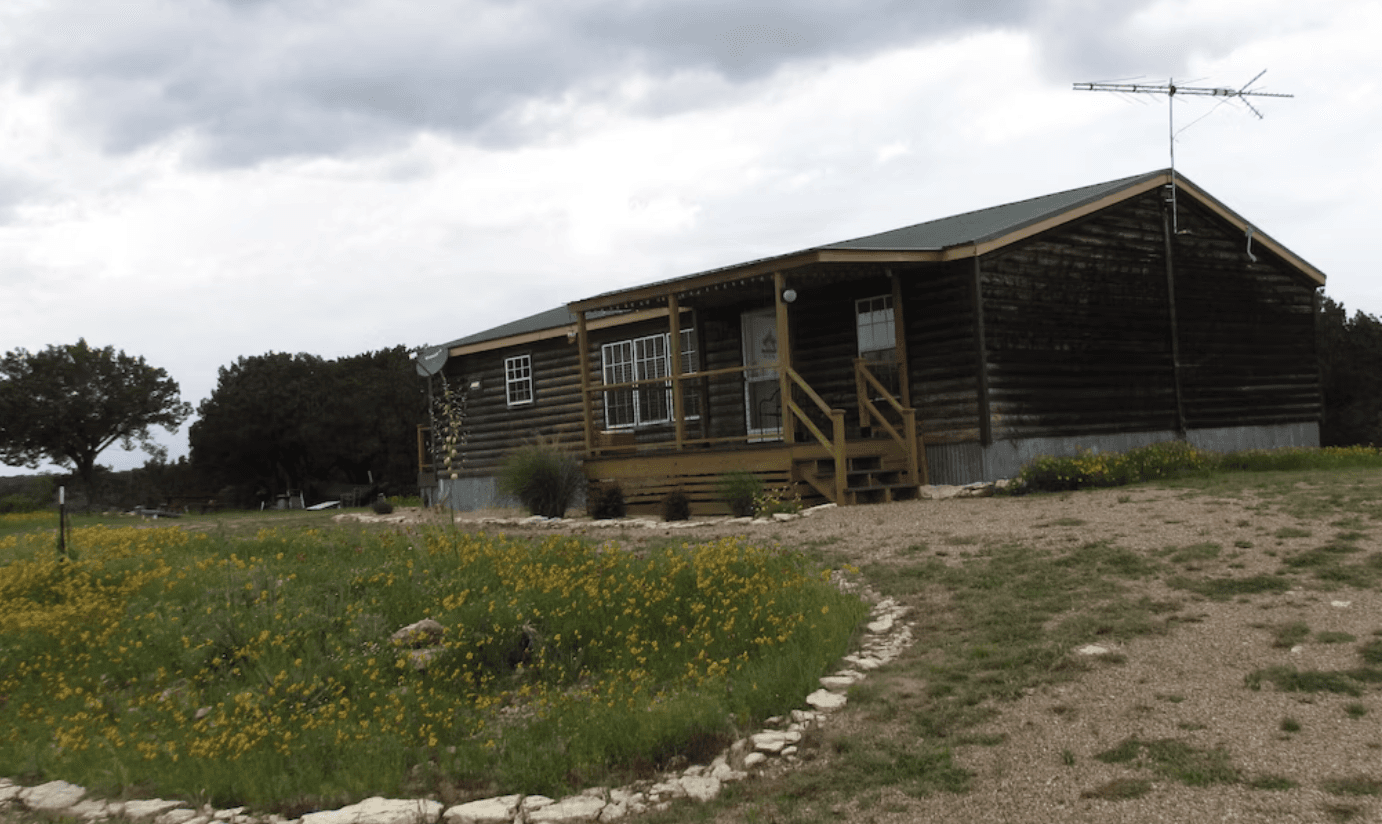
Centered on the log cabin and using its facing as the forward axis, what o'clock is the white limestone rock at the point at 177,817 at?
The white limestone rock is roughly at 11 o'clock from the log cabin.

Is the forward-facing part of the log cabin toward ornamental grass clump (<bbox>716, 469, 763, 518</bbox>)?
yes

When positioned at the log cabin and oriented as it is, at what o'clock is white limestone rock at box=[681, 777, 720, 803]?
The white limestone rock is roughly at 11 o'clock from the log cabin.

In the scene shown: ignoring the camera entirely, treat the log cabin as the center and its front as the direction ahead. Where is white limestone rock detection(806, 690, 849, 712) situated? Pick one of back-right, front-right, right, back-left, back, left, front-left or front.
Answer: front-left

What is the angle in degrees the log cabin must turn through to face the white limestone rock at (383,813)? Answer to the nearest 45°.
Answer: approximately 45° to its left

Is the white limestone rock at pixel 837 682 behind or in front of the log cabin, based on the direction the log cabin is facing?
in front

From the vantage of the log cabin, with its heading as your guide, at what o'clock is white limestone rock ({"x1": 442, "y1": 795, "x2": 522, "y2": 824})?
The white limestone rock is roughly at 11 o'clock from the log cabin.

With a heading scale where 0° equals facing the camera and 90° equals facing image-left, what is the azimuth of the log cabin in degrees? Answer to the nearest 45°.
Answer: approximately 45°

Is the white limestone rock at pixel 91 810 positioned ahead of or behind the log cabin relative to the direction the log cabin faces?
ahead

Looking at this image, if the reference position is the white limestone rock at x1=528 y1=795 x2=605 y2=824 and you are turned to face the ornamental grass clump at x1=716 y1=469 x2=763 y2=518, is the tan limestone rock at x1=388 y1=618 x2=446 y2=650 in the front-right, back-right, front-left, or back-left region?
front-left

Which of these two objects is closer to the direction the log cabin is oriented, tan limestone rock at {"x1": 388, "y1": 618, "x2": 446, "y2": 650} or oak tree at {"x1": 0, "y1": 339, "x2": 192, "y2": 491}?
the tan limestone rock
